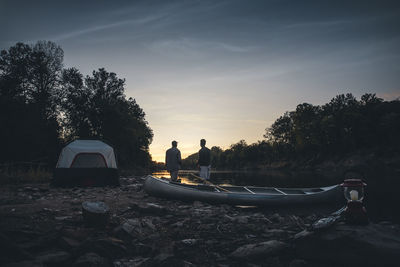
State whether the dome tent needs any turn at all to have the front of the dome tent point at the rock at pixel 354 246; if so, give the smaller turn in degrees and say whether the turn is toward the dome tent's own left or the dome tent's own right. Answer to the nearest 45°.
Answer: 0° — it already faces it

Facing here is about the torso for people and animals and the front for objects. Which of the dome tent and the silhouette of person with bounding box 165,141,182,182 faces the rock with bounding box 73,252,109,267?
the dome tent

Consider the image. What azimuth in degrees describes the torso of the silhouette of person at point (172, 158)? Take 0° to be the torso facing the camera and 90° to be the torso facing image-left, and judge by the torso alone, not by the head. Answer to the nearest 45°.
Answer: approximately 180°

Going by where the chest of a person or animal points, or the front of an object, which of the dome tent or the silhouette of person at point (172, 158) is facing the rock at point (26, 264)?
the dome tent

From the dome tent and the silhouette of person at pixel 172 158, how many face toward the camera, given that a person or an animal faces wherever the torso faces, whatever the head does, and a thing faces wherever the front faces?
1

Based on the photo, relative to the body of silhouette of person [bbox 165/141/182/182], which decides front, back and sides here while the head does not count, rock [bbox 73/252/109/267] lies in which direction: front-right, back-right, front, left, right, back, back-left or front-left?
back

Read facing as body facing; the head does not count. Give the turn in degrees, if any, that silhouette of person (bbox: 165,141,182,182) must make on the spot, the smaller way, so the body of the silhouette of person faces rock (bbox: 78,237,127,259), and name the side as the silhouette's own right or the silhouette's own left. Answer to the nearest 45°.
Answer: approximately 180°

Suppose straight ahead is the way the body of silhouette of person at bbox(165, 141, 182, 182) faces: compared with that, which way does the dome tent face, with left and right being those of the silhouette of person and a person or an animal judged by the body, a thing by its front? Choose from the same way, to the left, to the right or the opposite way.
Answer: the opposite way

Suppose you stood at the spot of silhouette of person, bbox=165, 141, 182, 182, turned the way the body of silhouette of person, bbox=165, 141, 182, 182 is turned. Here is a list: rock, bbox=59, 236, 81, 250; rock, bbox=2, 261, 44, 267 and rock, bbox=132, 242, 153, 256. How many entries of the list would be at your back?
3
